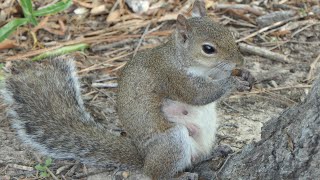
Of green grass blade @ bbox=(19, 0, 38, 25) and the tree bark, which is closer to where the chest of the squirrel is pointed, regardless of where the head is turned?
the tree bark

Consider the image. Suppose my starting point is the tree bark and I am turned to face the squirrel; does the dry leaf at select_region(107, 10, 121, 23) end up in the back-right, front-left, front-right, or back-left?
front-right

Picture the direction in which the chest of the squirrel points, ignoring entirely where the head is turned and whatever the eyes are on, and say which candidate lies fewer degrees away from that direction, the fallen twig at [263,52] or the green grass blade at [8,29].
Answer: the fallen twig

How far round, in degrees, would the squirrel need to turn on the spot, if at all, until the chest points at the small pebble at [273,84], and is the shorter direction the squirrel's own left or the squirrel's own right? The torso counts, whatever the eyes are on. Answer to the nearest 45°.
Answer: approximately 45° to the squirrel's own left

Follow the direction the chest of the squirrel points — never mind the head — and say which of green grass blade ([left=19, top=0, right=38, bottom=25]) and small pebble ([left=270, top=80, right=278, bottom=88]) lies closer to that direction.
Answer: the small pebble

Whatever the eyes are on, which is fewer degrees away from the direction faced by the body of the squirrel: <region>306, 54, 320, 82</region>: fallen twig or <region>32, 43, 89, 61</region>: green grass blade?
the fallen twig

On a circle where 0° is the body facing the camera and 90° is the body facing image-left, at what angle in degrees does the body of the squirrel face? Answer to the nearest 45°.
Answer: approximately 270°

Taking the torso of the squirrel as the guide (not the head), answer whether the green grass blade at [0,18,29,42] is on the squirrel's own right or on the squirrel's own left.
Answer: on the squirrel's own left

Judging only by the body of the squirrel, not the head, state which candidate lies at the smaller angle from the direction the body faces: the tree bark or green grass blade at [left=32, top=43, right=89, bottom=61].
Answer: the tree bark
